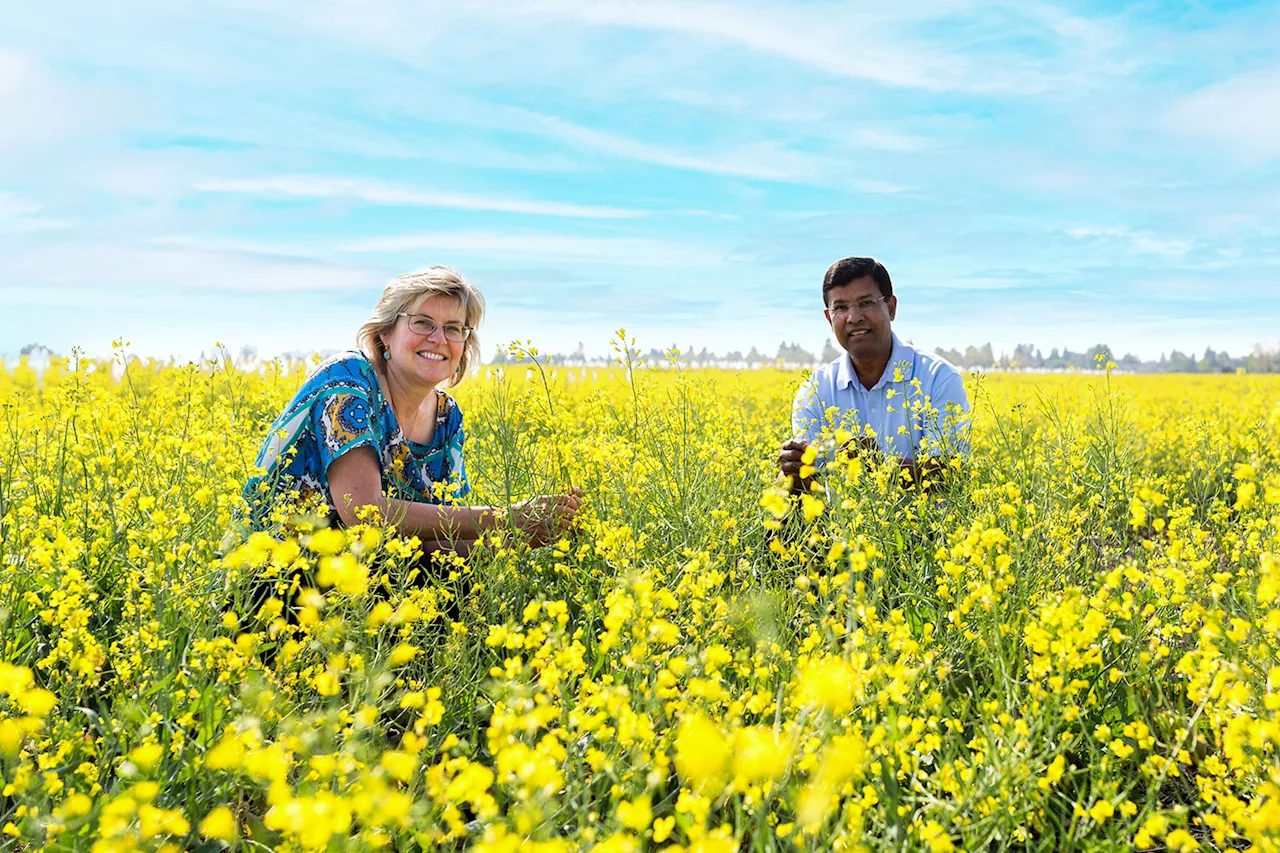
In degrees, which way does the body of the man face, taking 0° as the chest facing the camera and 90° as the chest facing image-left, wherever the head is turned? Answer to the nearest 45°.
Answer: approximately 0°

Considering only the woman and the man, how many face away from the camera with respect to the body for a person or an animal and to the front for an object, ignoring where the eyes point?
0

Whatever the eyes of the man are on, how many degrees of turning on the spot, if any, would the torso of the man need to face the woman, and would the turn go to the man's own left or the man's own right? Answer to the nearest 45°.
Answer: approximately 45° to the man's own right

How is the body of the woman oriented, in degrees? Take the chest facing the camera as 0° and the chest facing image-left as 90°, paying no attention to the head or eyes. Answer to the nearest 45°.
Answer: approximately 315°

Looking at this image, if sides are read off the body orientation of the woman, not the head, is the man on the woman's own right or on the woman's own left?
on the woman's own left
